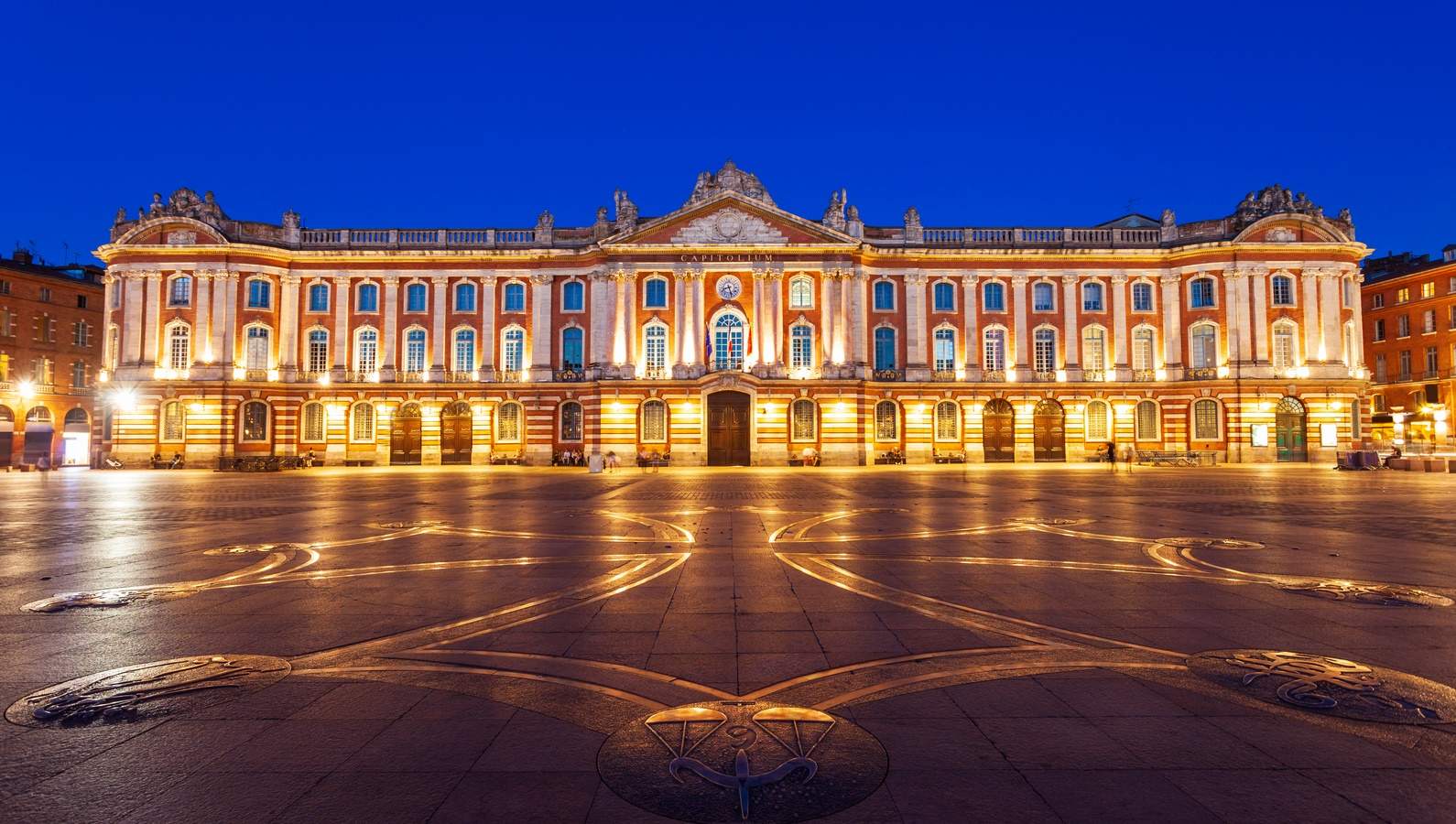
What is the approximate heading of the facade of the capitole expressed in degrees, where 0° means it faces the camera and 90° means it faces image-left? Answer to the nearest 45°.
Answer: approximately 0°
